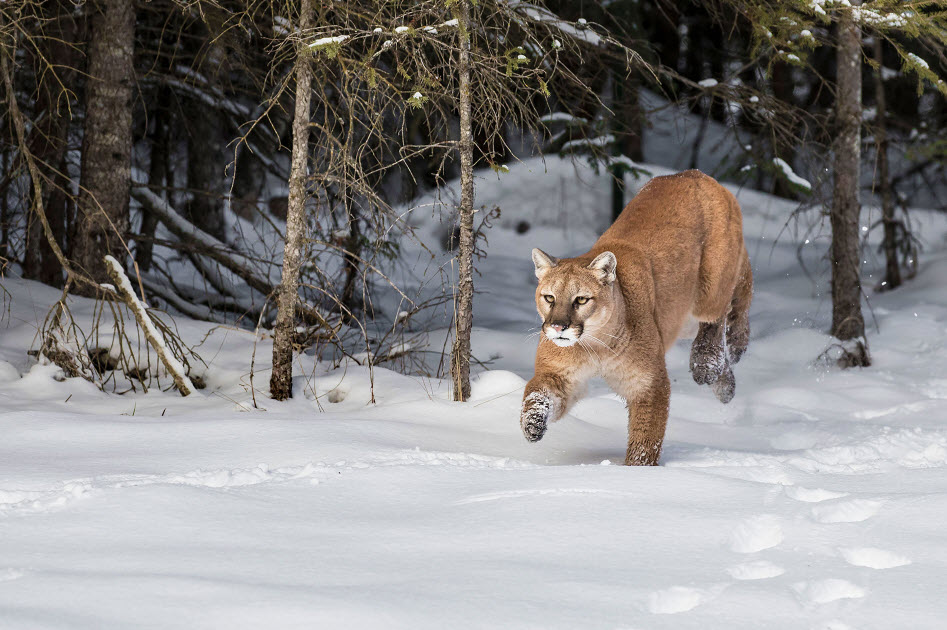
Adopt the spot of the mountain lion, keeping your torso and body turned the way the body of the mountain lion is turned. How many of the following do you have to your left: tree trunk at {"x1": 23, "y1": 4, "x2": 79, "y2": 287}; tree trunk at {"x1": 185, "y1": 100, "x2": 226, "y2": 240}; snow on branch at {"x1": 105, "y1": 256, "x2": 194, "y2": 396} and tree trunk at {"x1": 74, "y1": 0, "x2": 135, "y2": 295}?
0

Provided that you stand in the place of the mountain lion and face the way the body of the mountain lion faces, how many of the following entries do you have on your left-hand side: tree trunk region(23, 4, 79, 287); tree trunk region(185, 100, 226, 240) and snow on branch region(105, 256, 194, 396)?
0

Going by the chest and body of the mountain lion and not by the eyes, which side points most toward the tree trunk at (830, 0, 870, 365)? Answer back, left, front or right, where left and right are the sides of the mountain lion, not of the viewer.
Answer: back

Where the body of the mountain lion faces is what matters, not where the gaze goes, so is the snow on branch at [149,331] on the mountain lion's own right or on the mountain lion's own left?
on the mountain lion's own right

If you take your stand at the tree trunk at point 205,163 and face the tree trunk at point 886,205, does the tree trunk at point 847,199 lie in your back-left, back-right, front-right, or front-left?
front-right

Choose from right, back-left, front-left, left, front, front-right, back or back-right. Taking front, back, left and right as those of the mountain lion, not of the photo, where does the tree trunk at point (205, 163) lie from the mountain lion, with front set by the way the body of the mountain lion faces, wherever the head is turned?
right

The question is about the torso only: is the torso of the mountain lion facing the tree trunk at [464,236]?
no

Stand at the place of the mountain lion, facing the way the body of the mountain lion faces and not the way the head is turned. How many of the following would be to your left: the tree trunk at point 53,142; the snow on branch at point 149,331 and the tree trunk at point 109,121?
0

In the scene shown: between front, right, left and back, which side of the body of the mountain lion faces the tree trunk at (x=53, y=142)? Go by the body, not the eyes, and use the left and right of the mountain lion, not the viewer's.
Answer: right

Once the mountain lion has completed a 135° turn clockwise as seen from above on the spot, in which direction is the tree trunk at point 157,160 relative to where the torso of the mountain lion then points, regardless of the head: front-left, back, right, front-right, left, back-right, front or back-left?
front-left

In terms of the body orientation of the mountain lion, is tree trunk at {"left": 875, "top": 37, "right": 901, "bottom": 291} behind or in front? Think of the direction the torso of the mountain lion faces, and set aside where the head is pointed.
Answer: behind

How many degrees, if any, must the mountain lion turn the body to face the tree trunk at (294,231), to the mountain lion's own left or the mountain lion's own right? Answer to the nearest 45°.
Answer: approximately 45° to the mountain lion's own right

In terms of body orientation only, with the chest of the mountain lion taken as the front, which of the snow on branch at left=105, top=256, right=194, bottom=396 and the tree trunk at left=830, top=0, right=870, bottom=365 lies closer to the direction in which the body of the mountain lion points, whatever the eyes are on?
the snow on branch
